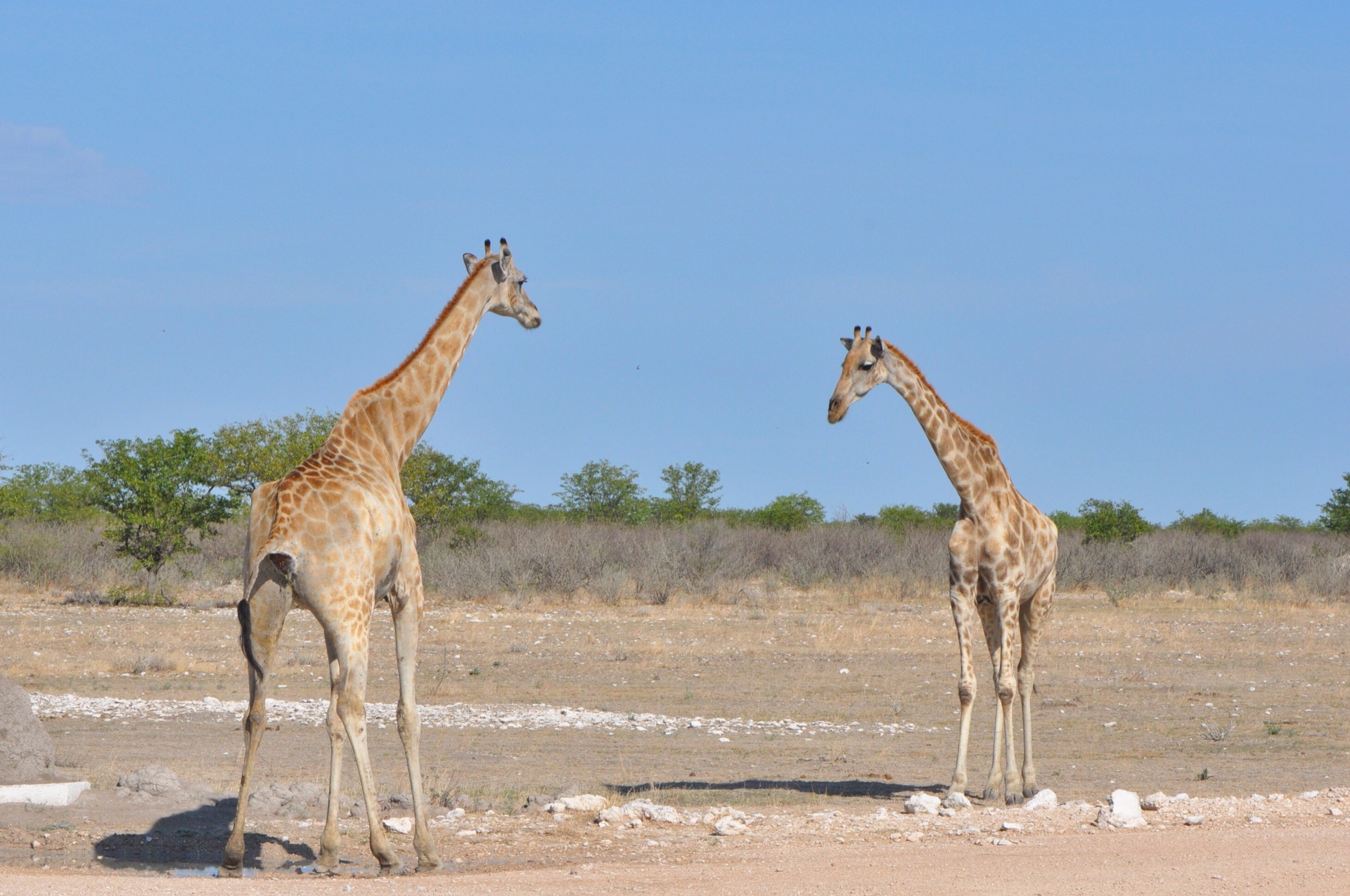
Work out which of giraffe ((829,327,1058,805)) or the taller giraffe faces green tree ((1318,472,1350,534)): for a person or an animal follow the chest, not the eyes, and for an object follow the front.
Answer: the taller giraffe

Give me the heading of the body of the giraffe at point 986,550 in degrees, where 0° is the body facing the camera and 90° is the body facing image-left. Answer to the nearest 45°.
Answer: approximately 45°

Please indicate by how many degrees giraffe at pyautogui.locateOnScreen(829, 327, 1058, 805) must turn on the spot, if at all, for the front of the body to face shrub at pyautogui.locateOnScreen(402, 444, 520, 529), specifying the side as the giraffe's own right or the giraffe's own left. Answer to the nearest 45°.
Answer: approximately 90° to the giraffe's own right

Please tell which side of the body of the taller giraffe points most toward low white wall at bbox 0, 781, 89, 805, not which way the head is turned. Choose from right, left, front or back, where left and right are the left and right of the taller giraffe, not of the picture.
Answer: left

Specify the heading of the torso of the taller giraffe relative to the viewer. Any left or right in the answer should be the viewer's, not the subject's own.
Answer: facing away from the viewer and to the right of the viewer

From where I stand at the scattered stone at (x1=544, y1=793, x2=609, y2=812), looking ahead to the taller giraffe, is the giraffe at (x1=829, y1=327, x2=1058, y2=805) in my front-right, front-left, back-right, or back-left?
back-left

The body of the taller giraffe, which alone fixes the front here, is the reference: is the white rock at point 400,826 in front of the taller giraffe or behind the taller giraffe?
in front

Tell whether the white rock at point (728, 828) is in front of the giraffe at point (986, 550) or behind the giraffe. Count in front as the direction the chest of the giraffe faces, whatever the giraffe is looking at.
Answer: in front

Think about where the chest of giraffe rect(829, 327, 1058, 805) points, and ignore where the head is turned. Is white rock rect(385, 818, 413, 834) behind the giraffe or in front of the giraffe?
in front

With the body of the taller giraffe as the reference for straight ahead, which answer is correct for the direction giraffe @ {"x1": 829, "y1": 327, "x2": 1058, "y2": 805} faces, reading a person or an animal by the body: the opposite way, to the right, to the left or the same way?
the opposite way

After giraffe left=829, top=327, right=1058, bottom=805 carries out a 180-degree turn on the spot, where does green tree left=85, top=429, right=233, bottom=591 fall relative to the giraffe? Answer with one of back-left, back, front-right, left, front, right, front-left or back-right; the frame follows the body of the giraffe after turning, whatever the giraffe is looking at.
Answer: left

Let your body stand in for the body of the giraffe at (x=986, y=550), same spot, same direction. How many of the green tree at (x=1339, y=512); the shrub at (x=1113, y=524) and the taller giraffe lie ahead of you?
1

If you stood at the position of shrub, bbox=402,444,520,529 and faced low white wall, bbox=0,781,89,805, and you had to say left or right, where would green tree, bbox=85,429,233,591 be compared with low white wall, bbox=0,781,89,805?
right
